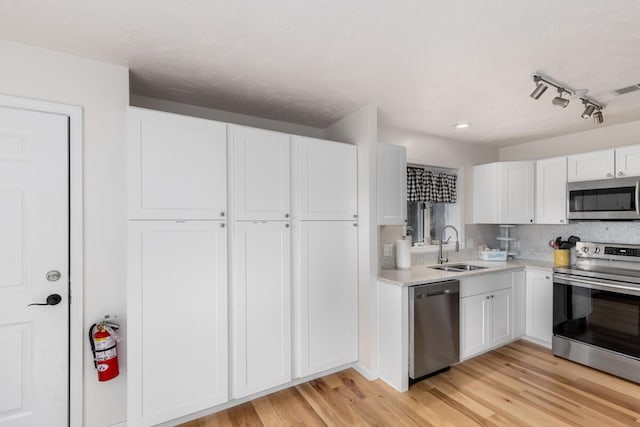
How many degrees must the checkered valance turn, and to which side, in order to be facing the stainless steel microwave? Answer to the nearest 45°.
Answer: approximately 45° to its left

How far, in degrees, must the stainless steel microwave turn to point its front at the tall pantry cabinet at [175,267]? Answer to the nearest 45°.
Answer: approximately 45° to its right

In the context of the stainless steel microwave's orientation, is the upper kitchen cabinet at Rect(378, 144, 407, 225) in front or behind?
in front

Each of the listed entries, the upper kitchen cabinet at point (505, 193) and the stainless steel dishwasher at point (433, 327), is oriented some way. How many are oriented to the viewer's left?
0

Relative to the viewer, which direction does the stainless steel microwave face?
toward the camera

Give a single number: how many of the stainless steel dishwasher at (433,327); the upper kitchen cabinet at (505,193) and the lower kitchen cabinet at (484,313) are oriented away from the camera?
0

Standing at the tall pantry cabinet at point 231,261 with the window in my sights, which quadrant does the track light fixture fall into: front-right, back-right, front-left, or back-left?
front-right

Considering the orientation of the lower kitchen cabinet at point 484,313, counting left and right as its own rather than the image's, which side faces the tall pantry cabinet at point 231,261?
right

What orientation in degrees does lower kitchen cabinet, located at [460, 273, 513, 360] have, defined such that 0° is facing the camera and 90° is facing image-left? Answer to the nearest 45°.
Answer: approximately 315°

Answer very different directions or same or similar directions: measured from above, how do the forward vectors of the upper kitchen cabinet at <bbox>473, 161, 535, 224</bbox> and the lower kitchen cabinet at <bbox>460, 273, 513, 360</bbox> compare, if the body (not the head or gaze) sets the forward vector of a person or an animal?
same or similar directions

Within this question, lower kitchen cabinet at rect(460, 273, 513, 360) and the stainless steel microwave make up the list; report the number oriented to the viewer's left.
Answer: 0

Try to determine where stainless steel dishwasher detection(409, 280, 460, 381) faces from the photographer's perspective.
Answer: facing the viewer and to the right of the viewer

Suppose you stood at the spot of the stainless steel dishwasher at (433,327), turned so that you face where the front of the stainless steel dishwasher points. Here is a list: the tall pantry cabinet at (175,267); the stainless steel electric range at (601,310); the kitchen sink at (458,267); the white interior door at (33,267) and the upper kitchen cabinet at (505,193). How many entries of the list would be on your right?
2

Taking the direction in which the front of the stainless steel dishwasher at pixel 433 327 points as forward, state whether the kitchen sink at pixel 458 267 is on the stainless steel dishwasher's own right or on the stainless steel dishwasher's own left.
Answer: on the stainless steel dishwasher's own left
